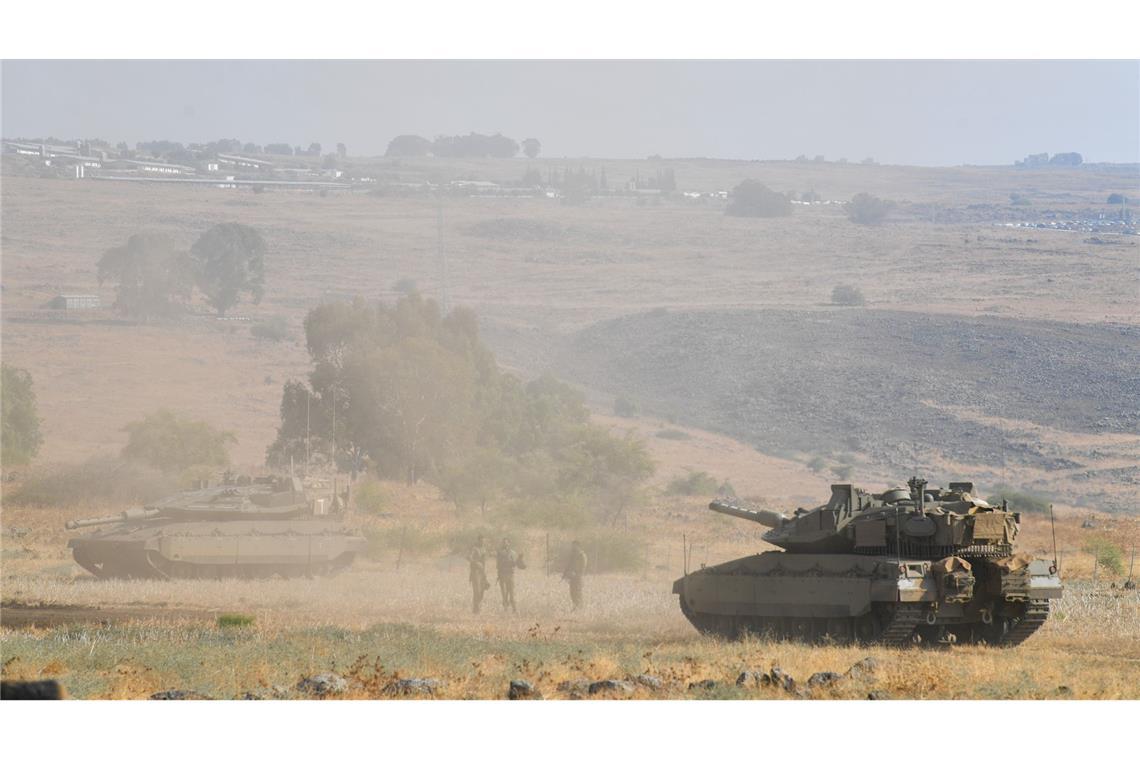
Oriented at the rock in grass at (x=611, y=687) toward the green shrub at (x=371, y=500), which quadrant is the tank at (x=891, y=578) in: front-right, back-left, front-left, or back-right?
front-right
